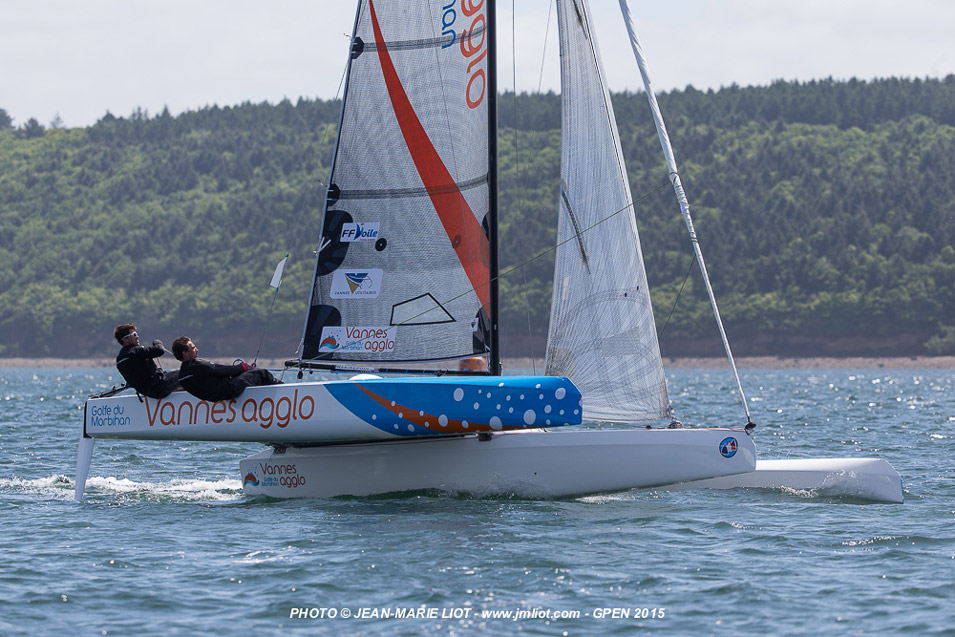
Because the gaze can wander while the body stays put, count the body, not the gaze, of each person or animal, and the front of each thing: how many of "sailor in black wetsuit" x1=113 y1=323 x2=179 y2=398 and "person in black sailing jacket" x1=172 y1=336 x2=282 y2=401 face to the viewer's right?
2

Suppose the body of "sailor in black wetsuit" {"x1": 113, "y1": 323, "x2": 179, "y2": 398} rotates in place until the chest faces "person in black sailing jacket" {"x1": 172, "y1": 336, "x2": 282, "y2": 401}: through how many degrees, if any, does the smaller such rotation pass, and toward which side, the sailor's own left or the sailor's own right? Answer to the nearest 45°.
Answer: approximately 45° to the sailor's own right

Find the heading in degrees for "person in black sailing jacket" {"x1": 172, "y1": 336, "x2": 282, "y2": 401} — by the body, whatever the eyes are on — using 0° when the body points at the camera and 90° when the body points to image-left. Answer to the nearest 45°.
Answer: approximately 270°

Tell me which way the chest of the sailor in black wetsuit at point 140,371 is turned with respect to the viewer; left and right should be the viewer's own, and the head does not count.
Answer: facing to the right of the viewer

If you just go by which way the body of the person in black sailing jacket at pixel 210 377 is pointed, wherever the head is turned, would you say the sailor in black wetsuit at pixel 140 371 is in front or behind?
behind
